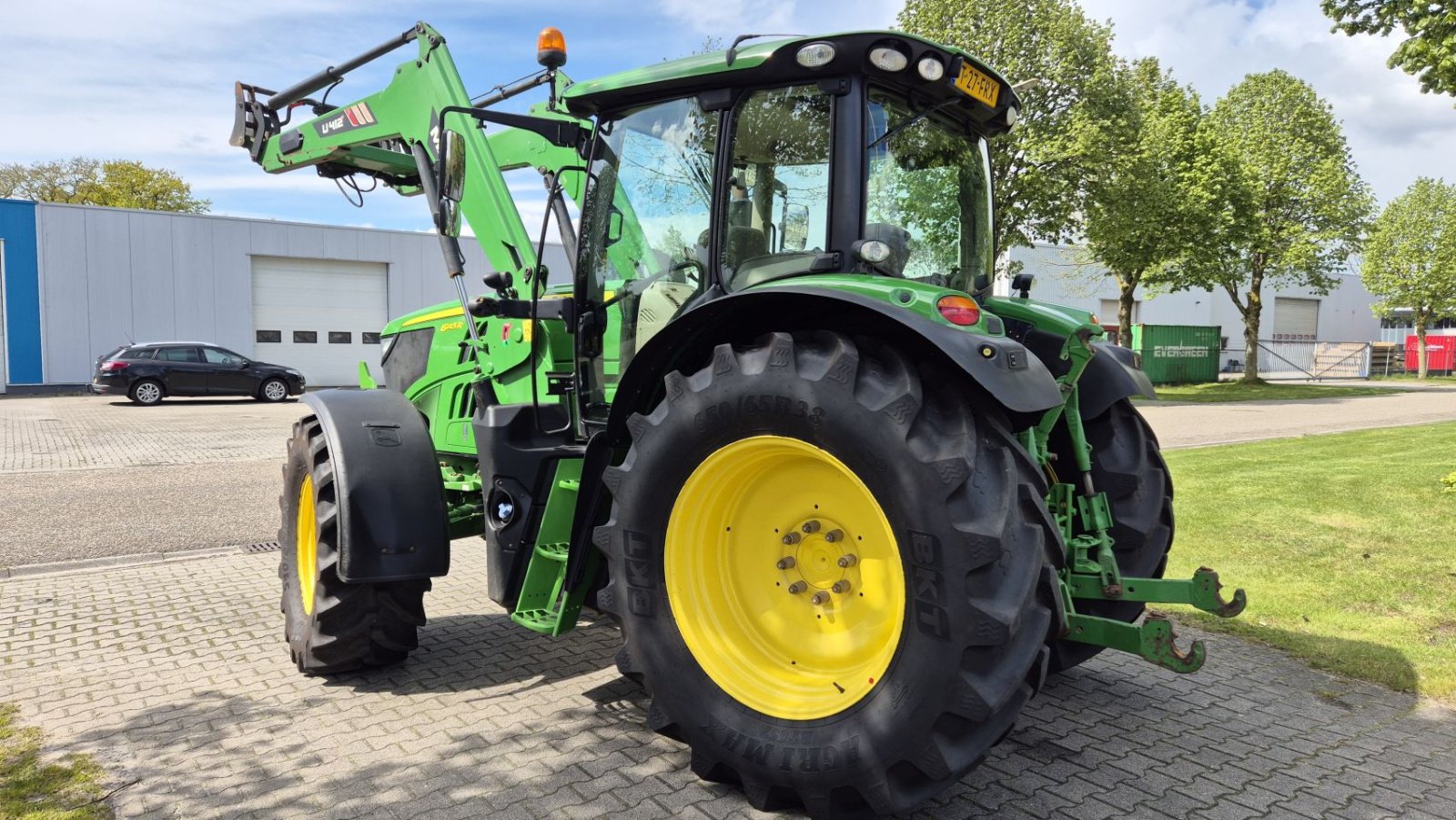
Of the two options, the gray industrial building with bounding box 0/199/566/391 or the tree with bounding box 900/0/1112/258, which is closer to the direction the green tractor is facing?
the gray industrial building

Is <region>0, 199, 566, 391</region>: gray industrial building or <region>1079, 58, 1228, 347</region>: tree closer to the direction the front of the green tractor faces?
the gray industrial building

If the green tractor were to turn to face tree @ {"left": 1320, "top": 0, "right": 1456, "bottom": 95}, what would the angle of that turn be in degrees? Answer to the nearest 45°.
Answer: approximately 90° to its right

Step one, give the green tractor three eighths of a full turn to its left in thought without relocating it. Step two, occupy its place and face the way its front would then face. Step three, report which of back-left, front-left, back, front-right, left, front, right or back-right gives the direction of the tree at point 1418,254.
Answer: back-left

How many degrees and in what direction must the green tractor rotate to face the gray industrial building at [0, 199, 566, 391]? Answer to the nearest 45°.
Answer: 0° — it already faces it

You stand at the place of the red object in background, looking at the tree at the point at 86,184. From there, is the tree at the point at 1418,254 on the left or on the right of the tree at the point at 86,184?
left

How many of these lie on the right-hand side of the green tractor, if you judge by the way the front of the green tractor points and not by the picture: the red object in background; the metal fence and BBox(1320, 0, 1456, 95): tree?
3

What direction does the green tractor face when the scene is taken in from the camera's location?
facing away from the viewer and to the left of the viewer

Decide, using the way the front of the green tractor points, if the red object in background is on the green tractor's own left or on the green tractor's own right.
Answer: on the green tractor's own right

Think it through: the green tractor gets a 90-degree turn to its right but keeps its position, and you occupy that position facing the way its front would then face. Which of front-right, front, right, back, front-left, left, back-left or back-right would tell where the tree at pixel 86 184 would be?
left

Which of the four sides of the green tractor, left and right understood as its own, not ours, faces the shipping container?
right

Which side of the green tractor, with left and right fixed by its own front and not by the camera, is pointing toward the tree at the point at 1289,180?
right
